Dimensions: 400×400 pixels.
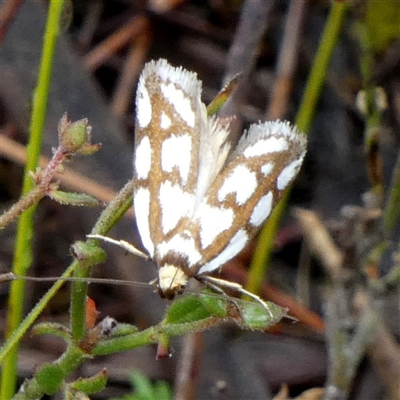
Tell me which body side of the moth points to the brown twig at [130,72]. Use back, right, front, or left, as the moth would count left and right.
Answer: back

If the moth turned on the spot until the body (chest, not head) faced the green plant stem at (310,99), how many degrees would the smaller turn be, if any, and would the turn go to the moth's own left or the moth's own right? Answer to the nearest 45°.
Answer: approximately 180°

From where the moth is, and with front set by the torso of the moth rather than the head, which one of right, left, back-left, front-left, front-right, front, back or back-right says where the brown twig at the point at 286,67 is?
back

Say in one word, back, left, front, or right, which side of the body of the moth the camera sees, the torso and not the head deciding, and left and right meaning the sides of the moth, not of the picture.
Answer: front
